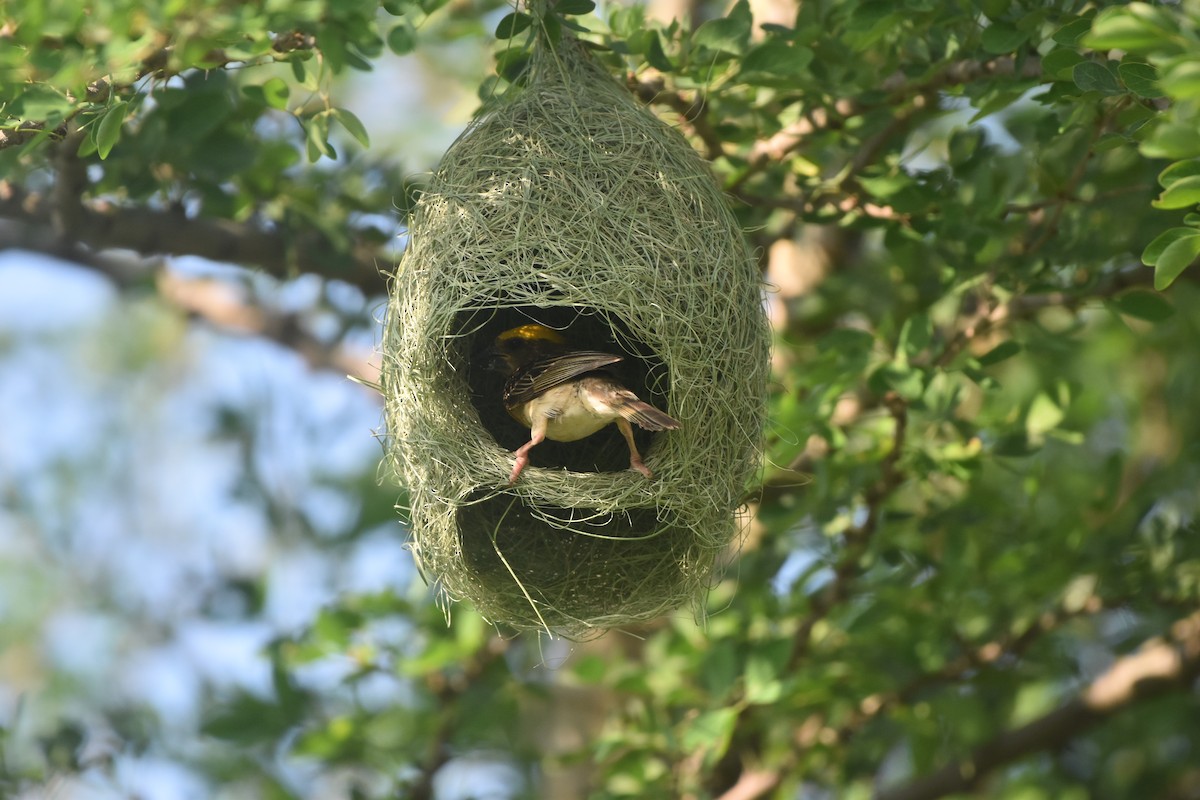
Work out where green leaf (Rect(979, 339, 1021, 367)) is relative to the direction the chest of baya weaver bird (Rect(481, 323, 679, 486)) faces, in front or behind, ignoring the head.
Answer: behind

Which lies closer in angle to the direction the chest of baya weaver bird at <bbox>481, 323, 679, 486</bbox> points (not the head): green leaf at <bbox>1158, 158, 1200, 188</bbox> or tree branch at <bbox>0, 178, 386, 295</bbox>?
the tree branch

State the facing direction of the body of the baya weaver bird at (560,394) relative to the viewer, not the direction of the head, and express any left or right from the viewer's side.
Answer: facing to the left of the viewer
